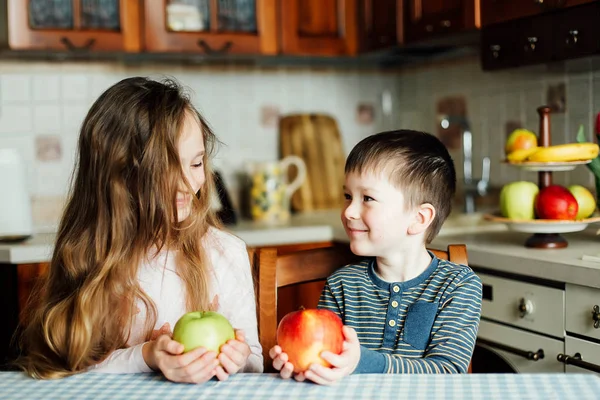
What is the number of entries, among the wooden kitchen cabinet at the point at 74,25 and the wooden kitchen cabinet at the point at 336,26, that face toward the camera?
2

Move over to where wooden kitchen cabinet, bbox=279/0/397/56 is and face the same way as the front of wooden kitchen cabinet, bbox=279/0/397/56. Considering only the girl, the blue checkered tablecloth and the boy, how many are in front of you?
3

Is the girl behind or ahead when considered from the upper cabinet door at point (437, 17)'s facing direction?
ahead

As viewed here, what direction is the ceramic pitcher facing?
to the viewer's left

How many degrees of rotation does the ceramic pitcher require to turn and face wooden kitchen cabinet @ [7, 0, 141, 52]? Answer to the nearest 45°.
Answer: approximately 45° to its left

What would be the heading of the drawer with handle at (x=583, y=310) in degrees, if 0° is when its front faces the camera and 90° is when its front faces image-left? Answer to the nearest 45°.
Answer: approximately 45°

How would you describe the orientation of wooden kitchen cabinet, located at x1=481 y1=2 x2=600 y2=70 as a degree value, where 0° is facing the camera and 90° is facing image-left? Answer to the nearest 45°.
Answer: approximately 45°

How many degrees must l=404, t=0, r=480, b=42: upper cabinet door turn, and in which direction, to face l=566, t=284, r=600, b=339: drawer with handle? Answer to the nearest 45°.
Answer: approximately 45° to its left

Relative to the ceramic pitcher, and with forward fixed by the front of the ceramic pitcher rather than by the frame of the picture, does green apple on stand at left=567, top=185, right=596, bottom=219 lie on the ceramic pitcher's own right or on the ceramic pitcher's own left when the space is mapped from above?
on the ceramic pitcher's own left
